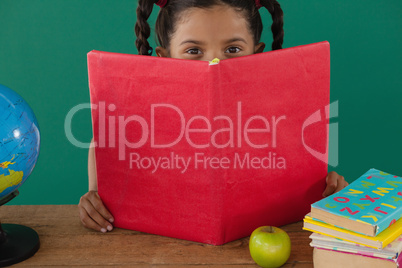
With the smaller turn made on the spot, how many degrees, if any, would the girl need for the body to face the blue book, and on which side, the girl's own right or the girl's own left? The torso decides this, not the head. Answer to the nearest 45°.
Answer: approximately 45° to the girl's own left

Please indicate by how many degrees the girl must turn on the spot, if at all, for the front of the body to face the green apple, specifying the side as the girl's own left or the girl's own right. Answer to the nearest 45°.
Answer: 0° — they already face it

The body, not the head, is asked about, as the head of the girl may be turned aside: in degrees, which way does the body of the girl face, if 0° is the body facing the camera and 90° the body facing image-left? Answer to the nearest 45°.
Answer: approximately 0°

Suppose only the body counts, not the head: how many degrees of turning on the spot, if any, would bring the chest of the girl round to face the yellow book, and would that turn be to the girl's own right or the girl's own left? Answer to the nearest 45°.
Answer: approximately 45° to the girl's own left

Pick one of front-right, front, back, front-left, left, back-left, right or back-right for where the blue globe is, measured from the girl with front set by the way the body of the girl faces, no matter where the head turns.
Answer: front-right
